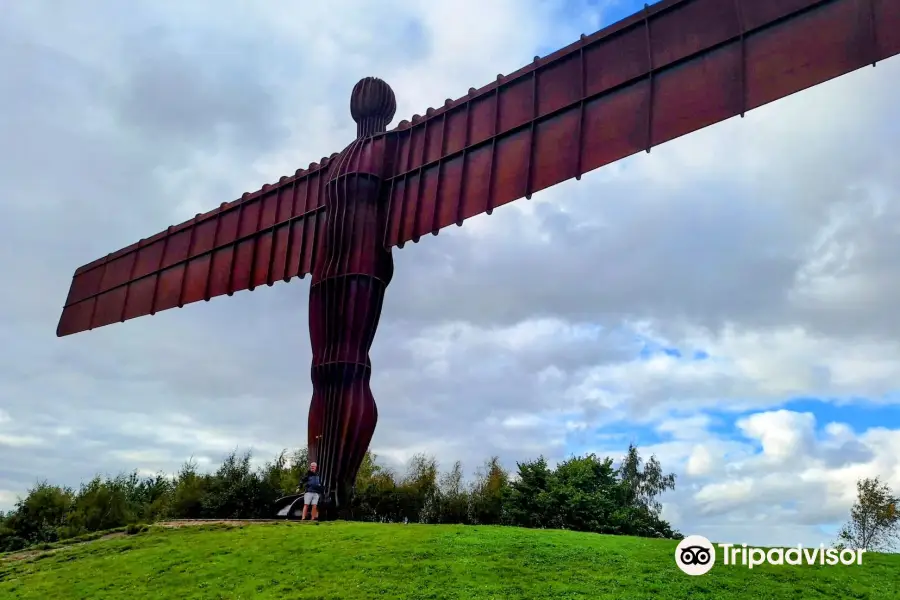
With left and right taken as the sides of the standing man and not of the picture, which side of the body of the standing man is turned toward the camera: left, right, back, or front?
front
